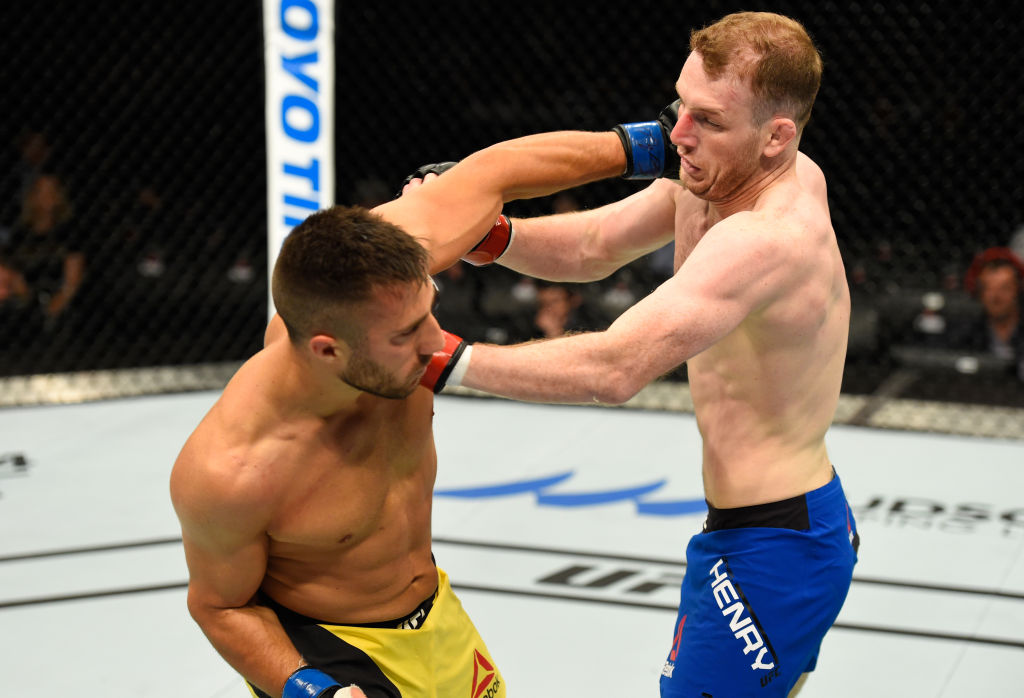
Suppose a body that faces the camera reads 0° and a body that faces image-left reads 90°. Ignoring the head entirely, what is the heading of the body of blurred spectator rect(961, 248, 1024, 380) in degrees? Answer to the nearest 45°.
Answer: approximately 0°

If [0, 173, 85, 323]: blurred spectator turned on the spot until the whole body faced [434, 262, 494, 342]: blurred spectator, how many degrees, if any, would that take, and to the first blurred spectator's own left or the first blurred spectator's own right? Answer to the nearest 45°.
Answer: approximately 45° to the first blurred spectator's own left

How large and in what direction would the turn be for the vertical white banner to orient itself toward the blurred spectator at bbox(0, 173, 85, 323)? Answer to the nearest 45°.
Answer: approximately 135° to its right

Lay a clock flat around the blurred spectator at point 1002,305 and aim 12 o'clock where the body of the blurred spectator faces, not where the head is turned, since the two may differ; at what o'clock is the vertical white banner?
The vertical white banner is roughly at 2 o'clock from the blurred spectator.

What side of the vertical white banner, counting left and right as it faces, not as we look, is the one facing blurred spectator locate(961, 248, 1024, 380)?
left

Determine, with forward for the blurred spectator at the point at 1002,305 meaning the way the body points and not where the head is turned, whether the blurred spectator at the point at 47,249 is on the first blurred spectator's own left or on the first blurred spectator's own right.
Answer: on the first blurred spectator's own right

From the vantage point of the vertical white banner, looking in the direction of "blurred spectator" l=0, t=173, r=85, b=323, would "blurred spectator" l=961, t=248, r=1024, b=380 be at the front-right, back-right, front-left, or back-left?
back-right
